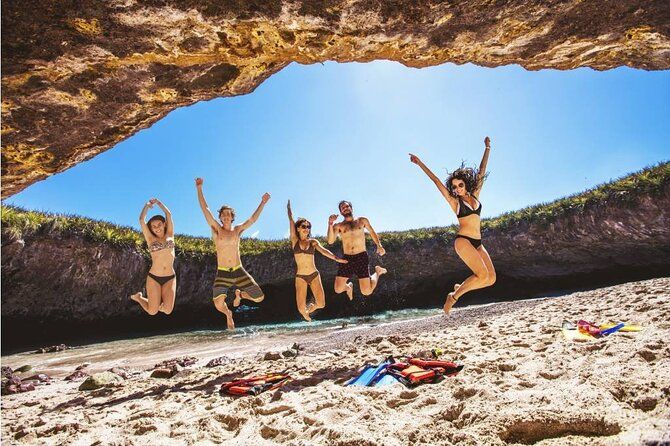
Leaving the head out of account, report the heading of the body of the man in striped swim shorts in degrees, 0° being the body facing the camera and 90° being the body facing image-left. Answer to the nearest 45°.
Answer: approximately 0°

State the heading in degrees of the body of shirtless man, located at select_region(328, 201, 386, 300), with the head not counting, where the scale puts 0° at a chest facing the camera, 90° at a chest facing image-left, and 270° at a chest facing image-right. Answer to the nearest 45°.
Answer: approximately 0°

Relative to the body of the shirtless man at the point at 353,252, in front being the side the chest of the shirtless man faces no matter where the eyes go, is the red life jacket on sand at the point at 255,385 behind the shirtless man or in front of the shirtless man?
in front

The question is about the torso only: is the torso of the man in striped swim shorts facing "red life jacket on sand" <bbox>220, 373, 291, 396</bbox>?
yes

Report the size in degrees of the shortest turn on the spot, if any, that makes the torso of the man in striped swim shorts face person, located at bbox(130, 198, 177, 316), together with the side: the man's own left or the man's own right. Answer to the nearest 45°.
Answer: approximately 90° to the man's own right

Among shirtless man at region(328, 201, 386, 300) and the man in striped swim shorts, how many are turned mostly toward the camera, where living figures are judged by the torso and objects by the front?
2

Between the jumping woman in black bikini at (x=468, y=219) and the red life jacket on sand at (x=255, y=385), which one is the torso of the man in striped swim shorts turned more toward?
the red life jacket on sand

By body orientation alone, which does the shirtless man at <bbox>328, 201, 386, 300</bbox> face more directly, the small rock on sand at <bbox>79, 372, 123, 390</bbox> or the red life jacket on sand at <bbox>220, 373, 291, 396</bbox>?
the red life jacket on sand

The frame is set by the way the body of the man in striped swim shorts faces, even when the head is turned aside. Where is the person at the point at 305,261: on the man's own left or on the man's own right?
on the man's own left

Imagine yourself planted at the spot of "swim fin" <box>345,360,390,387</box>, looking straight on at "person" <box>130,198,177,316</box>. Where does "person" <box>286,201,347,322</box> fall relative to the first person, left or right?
right
